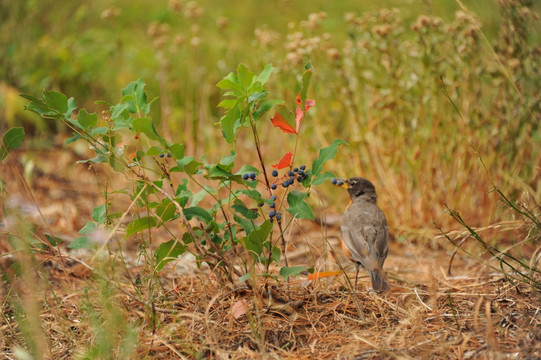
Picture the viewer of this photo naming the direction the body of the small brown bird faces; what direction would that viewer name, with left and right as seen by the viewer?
facing away from the viewer and to the left of the viewer
